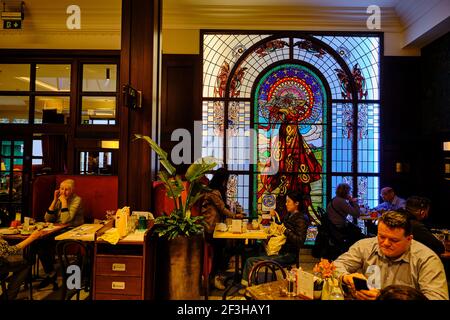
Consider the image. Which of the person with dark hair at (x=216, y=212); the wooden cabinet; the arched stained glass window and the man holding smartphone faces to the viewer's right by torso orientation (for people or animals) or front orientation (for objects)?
the person with dark hair

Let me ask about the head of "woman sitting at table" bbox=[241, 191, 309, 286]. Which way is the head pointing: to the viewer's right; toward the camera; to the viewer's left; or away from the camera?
to the viewer's left

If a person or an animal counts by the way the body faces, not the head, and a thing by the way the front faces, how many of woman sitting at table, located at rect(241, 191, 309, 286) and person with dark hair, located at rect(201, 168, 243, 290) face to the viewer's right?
1

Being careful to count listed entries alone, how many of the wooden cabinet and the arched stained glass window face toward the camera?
2

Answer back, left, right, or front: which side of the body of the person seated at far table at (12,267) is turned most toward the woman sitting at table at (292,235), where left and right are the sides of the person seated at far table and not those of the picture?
front

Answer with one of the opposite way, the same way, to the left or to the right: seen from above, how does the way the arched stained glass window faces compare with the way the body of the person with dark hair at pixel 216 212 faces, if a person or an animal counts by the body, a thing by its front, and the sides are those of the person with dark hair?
to the right

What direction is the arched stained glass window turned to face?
toward the camera

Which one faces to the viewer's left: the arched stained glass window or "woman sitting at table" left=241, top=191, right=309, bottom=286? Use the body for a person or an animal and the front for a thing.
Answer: the woman sitting at table

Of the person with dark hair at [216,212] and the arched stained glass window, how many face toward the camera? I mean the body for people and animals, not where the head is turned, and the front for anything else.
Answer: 1

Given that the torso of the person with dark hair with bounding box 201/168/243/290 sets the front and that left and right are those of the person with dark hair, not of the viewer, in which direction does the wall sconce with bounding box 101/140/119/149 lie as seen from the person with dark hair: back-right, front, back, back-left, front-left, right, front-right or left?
back-left

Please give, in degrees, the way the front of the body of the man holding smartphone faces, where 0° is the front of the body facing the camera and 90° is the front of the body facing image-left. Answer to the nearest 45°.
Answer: approximately 45°

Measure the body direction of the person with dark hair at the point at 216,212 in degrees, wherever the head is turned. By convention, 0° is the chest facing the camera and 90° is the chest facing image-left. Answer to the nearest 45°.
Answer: approximately 270°

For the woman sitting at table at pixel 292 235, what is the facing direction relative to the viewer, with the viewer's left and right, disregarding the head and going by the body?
facing to the left of the viewer

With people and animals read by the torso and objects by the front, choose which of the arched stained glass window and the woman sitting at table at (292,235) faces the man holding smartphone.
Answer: the arched stained glass window
